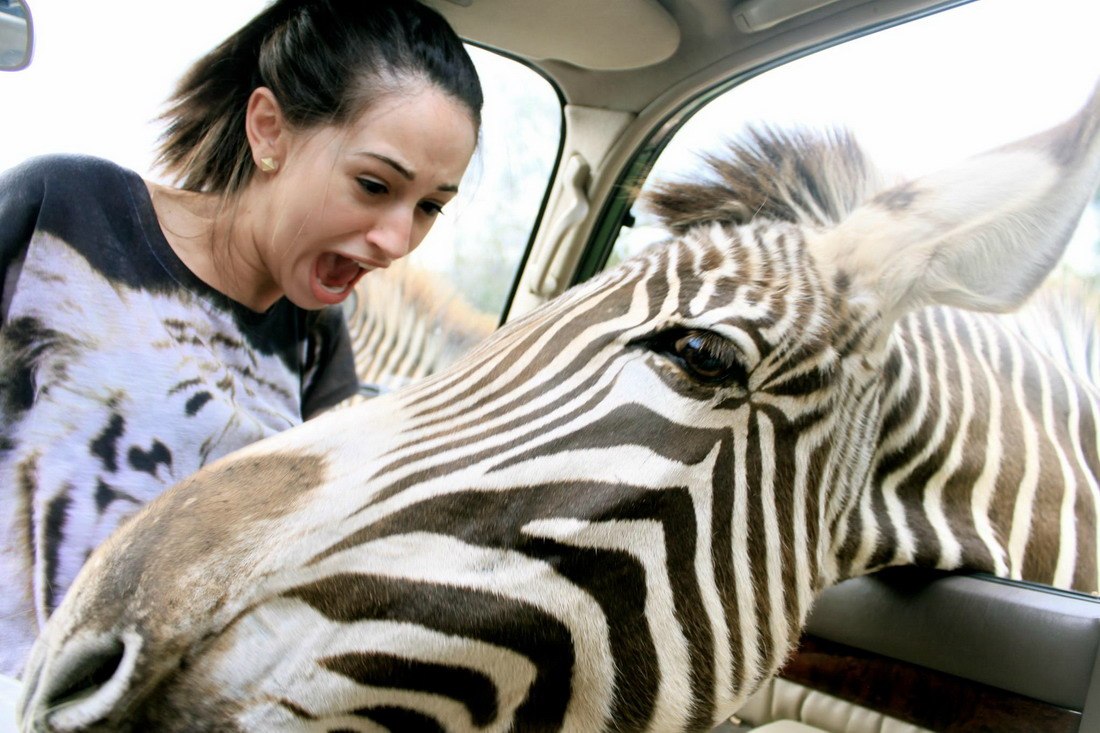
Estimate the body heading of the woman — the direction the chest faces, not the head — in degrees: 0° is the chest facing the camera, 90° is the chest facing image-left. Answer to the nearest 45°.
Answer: approximately 315°

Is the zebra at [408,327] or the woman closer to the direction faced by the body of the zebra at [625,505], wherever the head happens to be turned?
the woman

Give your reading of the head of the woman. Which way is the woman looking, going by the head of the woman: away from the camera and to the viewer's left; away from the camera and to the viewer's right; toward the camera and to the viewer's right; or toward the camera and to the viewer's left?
toward the camera and to the viewer's right

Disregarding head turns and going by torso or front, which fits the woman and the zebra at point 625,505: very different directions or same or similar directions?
very different directions

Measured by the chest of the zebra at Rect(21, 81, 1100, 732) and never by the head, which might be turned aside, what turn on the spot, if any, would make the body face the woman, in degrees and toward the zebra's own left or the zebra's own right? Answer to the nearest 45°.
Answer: approximately 45° to the zebra's own right

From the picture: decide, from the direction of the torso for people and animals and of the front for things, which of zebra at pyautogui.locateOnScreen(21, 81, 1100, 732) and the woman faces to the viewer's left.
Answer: the zebra

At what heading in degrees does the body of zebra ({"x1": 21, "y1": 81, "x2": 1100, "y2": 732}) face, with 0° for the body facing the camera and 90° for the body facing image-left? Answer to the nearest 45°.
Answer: approximately 90°

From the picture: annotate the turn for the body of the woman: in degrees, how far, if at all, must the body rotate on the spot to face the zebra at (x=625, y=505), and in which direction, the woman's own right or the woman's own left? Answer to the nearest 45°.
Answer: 0° — they already face it

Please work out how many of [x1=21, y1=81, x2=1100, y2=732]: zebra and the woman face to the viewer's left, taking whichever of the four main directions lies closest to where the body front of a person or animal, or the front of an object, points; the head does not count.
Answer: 1

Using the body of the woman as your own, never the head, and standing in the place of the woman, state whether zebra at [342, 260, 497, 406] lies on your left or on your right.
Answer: on your left
